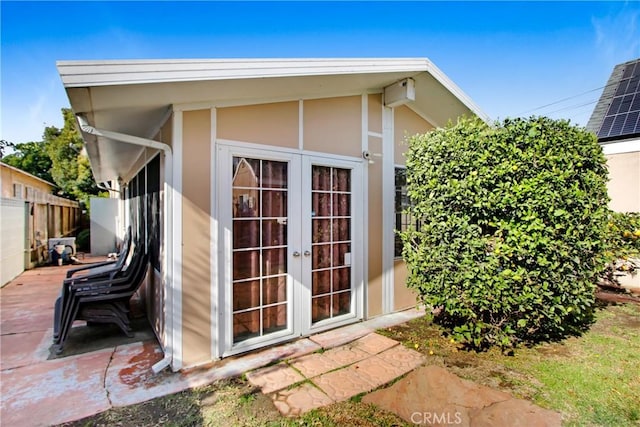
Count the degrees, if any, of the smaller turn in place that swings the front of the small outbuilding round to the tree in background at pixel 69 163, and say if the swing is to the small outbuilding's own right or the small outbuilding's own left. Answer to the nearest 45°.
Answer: approximately 180°

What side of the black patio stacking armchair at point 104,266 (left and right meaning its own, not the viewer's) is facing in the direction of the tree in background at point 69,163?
right

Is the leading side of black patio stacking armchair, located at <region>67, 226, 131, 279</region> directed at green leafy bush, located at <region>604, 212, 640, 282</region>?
no

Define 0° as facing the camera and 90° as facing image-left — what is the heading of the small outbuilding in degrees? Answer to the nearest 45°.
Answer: approximately 315°

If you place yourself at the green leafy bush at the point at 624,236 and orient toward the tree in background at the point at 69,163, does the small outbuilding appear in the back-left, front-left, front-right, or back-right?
front-left

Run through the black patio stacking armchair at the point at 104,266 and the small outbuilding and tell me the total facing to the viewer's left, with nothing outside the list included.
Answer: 1

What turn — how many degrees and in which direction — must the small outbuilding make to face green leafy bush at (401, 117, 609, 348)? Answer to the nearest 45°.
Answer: approximately 45° to its left

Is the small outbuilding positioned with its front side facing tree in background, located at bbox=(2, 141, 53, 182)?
no

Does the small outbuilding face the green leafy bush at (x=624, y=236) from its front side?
no

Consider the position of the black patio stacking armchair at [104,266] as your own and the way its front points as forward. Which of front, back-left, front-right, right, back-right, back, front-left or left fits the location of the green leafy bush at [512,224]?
back-left

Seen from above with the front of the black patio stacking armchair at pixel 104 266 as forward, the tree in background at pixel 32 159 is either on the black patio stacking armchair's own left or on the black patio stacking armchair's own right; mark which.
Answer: on the black patio stacking armchair's own right
